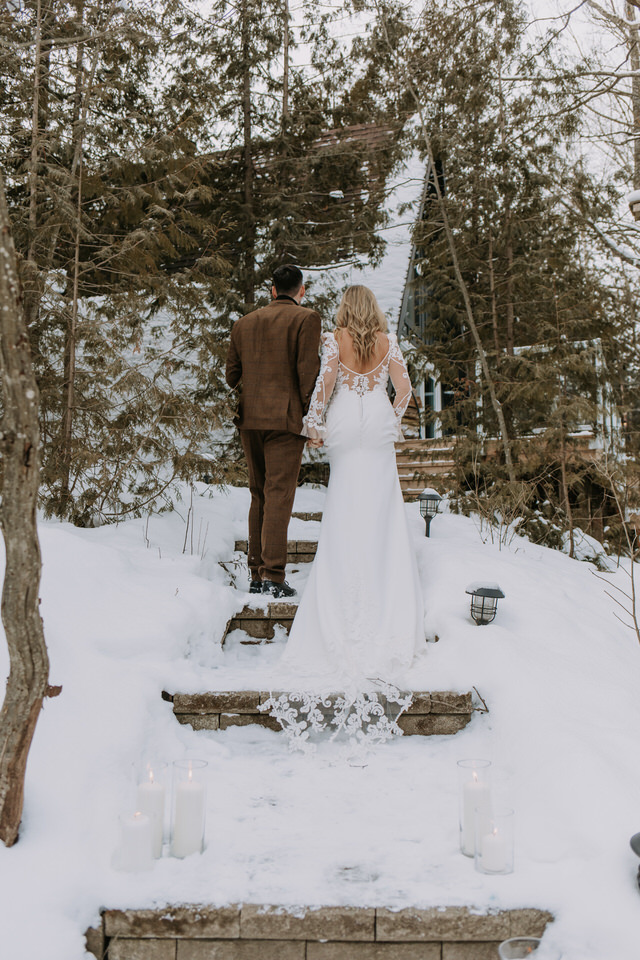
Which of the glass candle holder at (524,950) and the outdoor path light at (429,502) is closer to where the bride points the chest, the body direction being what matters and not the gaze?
the outdoor path light

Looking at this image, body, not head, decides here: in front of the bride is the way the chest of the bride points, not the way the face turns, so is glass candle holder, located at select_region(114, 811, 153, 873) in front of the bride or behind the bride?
behind

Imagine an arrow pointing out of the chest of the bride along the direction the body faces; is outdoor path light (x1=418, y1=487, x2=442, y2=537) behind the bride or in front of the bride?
in front

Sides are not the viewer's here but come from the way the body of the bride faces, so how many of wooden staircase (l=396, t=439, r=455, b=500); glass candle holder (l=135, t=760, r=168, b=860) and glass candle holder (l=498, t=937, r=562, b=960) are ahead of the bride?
1

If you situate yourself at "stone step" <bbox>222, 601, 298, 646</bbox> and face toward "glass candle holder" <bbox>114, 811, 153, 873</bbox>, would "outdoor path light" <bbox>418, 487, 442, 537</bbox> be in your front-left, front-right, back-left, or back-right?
back-left

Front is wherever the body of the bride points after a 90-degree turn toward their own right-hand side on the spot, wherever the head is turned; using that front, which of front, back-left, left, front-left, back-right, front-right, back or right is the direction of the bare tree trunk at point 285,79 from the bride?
left

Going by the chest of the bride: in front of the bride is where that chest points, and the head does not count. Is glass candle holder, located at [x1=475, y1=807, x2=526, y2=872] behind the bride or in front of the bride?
behind

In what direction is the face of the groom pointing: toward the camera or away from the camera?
away from the camera

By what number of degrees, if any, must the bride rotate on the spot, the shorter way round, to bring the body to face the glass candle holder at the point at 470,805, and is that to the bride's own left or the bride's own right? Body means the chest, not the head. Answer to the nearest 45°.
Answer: approximately 180°

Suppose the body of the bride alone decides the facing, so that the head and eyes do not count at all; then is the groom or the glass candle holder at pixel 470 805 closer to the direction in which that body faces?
the groom

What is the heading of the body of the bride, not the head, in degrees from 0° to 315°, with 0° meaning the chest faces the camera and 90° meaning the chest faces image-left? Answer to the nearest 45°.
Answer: approximately 180°

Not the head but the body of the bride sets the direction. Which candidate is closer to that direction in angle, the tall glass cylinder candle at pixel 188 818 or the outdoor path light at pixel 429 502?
the outdoor path light

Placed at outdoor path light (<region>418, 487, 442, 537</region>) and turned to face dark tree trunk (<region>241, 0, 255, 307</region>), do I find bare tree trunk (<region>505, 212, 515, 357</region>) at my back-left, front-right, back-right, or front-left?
front-right

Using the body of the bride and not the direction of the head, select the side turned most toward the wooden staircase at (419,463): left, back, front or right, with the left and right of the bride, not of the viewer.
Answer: front
